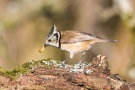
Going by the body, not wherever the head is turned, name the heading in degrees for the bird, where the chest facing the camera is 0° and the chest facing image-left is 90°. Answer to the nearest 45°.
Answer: approximately 90°
